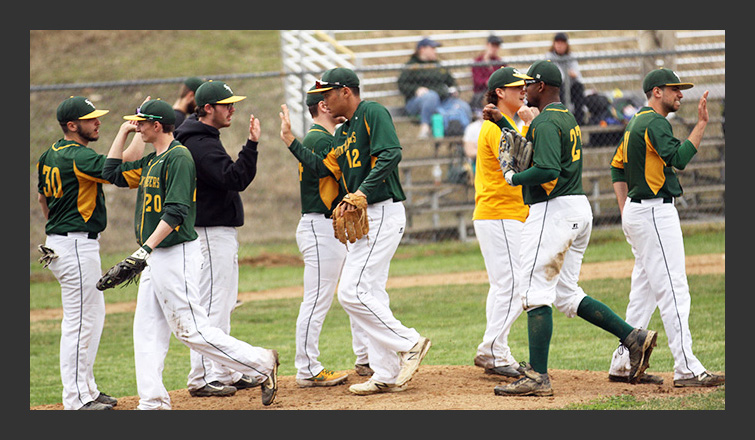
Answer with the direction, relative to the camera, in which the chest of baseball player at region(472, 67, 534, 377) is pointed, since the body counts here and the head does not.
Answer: to the viewer's right

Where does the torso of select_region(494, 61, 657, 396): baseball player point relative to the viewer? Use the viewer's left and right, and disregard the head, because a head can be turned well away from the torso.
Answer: facing to the left of the viewer

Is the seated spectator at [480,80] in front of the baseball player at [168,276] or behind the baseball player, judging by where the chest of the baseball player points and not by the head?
behind

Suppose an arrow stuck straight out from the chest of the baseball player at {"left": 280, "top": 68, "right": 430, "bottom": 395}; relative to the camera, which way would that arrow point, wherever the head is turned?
to the viewer's left

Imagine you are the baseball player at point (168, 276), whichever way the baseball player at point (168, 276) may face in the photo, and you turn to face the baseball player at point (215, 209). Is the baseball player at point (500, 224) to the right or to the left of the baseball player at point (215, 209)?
right

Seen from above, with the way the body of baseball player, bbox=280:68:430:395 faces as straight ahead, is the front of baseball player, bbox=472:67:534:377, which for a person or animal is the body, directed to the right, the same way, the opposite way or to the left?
the opposite way

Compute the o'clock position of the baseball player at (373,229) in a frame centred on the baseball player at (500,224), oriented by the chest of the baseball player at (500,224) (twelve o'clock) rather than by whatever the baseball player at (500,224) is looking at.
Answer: the baseball player at (373,229) is roughly at 5 o'clock from the baseball player at (500,224).

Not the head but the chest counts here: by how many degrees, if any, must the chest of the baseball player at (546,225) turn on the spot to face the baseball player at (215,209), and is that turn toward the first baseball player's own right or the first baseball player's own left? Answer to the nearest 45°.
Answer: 0° — they already face them

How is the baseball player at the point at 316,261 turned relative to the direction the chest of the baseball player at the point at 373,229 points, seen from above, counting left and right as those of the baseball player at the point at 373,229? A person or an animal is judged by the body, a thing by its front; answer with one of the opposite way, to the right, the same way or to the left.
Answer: the opposite way

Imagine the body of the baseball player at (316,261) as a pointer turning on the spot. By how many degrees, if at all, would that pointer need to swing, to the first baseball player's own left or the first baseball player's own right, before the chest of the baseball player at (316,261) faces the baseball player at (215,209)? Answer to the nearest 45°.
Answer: approximately 180°

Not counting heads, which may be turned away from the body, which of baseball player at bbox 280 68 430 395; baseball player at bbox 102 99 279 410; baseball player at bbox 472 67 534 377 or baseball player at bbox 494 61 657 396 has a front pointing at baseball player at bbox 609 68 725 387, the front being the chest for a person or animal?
baseball player at bbox 472 67 534 377

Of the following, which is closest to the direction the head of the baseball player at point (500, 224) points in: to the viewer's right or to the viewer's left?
to the viewer's right
